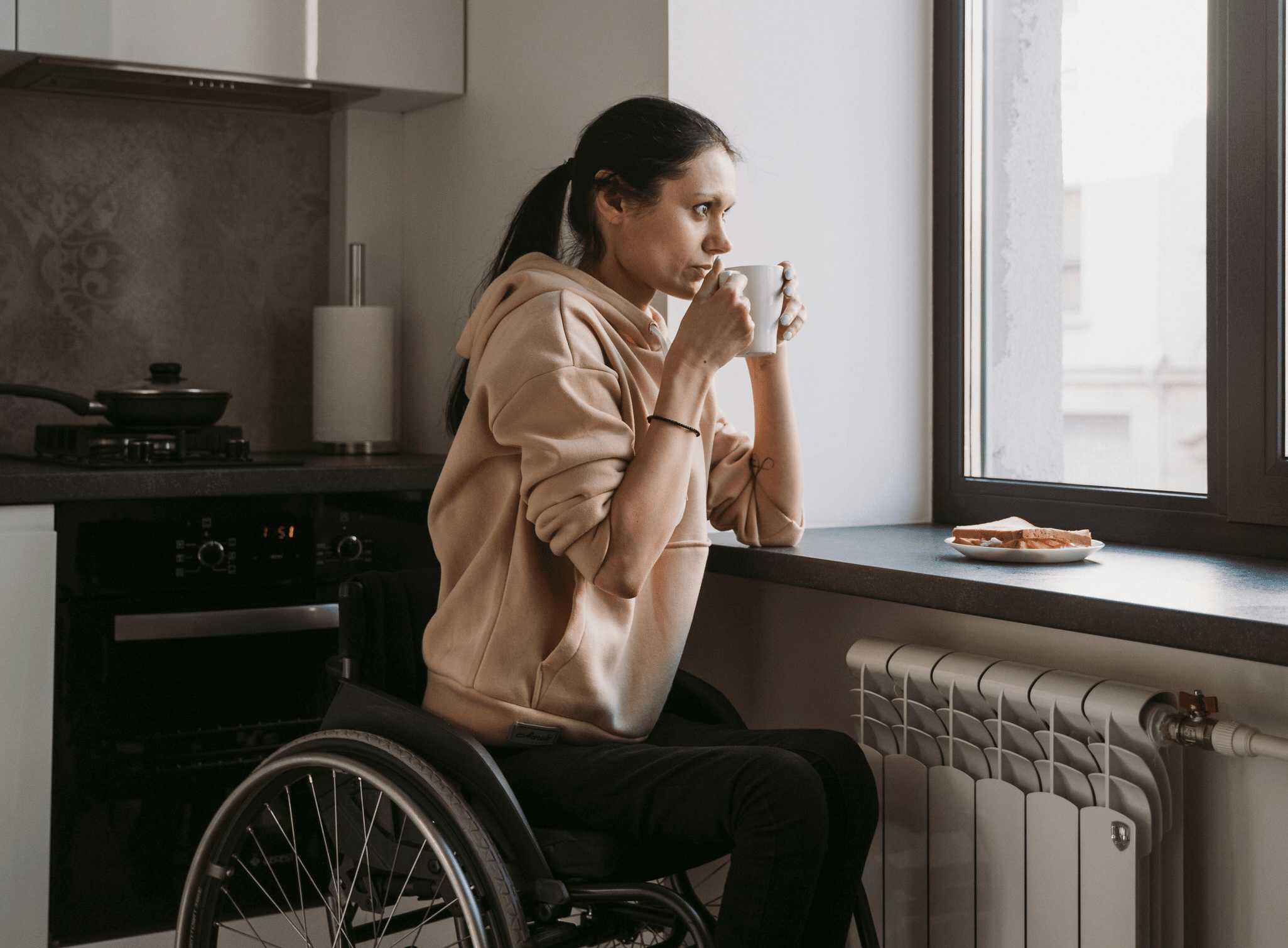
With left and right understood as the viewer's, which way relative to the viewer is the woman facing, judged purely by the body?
facing to the right of the viewer

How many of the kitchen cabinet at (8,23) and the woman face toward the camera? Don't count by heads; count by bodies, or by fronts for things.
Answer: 1

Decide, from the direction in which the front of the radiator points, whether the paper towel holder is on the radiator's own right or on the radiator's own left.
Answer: on the radiator's own right

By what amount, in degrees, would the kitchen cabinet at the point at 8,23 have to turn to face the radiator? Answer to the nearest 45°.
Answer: approximately 45° to its left
